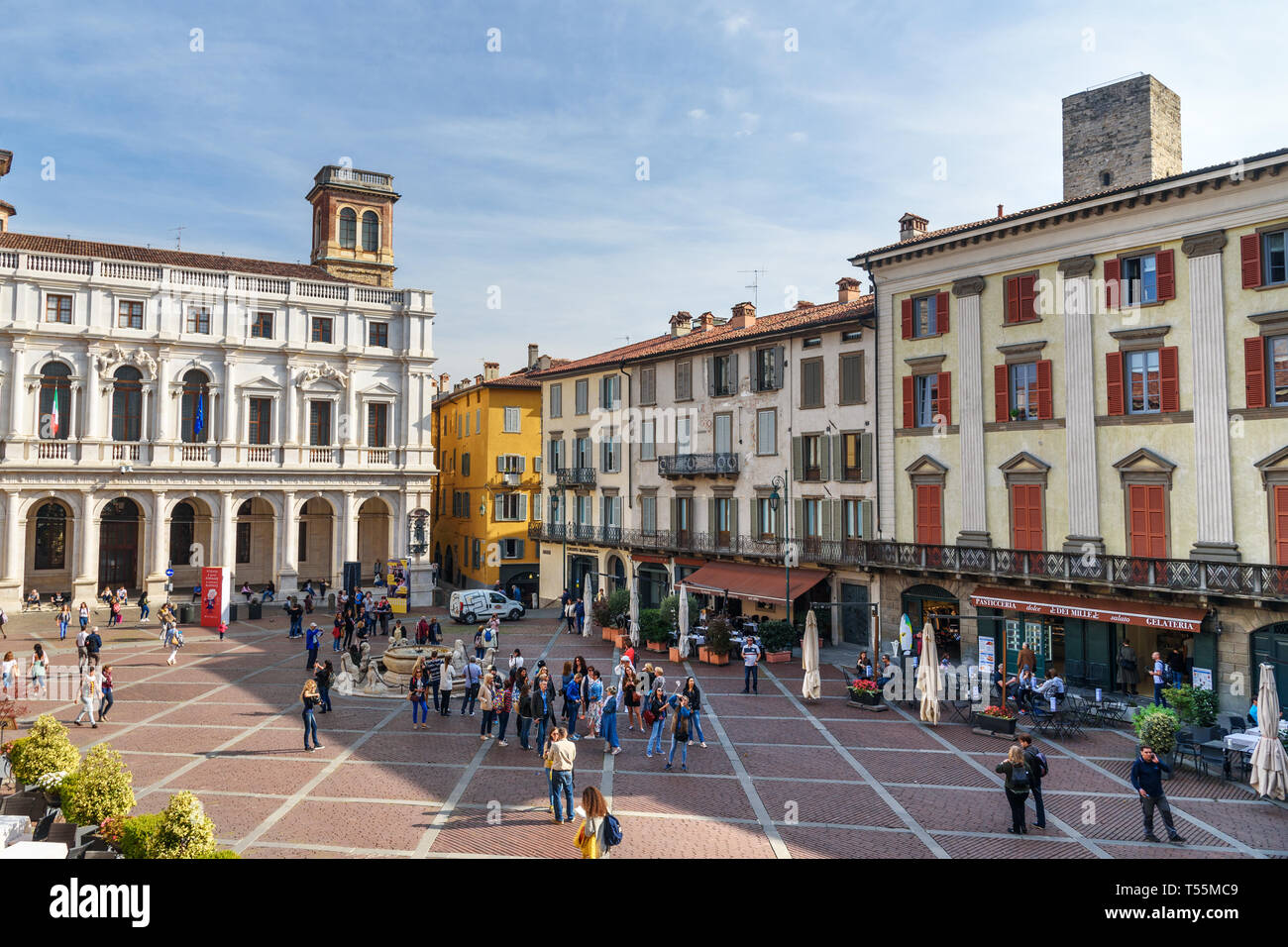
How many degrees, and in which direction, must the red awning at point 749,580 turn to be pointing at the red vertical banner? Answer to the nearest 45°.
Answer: approximately 45° to its right

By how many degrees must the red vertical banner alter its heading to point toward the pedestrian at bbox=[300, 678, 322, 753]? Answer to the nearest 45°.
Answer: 0° — it already faces them

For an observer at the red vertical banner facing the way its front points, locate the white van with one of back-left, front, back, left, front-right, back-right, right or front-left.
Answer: left

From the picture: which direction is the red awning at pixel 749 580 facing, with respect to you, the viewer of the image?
facing the viewer and to the left of the viewer

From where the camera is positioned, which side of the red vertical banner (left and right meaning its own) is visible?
front

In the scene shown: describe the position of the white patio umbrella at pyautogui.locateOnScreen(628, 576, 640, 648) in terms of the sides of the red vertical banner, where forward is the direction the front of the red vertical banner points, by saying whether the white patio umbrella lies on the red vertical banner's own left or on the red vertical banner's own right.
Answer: on the red vertical banner's own left

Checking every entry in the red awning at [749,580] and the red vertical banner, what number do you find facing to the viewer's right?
0
